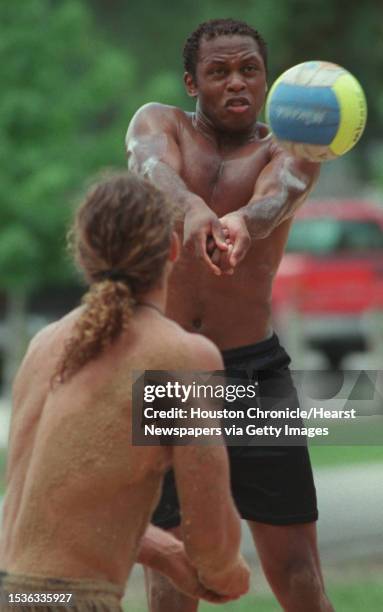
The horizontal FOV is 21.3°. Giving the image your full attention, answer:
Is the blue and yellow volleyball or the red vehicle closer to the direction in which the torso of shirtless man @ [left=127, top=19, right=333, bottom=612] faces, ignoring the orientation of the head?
the blue and yellow volleyball

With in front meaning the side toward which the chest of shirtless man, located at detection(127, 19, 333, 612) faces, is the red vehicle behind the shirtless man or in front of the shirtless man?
behind

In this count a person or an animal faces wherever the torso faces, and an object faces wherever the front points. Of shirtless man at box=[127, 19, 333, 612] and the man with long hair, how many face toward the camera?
1

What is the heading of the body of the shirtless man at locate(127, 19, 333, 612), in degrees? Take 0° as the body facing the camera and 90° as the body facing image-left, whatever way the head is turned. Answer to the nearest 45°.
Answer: approximately 0°

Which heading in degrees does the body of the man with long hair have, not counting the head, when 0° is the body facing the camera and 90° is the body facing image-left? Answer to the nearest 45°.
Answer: approximately 225°

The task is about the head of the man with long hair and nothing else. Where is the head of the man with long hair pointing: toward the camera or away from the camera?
away from the camera
